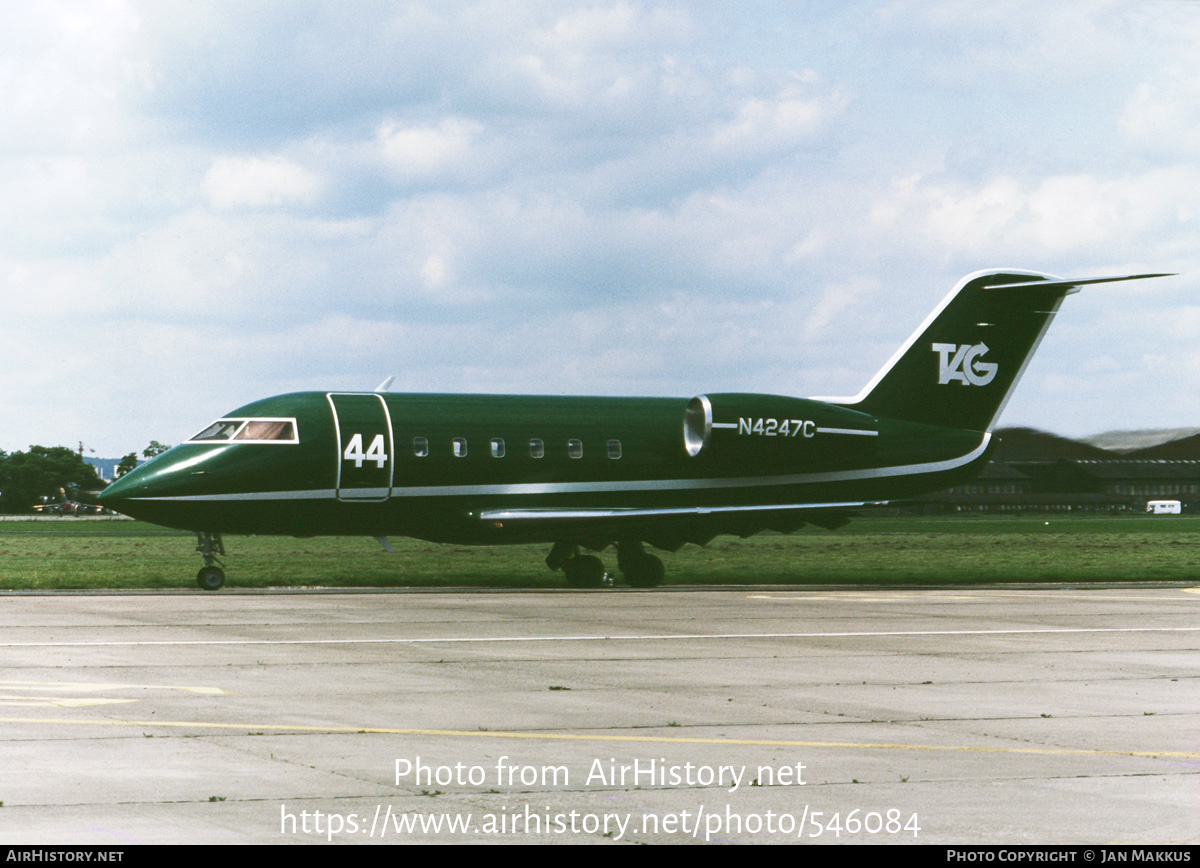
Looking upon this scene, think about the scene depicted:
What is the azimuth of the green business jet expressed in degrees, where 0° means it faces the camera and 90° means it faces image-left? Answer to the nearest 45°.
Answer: approximately 90°
